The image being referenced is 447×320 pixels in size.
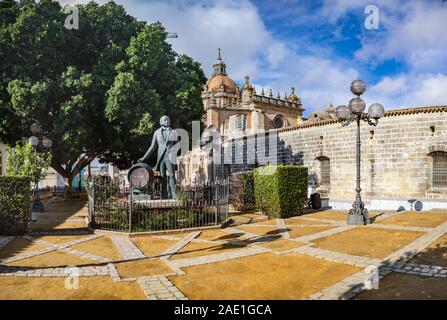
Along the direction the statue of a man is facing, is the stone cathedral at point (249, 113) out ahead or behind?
behind

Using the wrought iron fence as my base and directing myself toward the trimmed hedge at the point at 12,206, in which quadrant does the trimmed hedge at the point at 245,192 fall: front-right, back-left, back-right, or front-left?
back-right

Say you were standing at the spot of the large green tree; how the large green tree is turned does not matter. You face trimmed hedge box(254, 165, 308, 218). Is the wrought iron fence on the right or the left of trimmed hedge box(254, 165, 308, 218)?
right

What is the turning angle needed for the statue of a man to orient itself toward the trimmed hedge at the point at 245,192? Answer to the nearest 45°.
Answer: approximately 135° to its left

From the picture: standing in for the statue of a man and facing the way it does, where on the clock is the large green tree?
The large green tree is roughly at 5 o'clock from the statue of a man.

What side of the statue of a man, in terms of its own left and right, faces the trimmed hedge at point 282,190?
left

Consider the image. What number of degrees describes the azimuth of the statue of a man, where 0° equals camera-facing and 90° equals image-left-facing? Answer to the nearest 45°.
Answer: approximately 0°

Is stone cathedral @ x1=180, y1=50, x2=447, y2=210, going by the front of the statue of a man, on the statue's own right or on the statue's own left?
on the statue's own left
